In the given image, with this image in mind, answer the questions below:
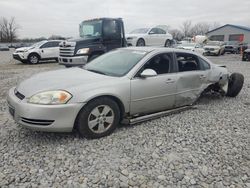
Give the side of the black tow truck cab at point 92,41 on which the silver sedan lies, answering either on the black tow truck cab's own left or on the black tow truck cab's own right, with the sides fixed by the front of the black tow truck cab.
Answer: on the black tow truck cab's own left

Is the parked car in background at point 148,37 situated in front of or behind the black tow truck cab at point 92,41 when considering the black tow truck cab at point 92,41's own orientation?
behind

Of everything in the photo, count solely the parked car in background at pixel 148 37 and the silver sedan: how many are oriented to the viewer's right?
0

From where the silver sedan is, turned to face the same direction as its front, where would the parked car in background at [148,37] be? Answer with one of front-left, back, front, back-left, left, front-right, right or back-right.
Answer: back-right

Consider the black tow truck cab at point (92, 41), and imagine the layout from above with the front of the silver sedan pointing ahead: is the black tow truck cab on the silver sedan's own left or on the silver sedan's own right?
on the silver sedan's own right
